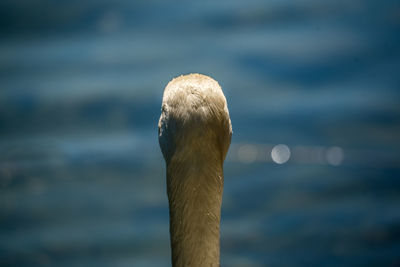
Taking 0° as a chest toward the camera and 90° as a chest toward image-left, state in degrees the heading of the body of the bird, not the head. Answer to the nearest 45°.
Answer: approximately 180°
